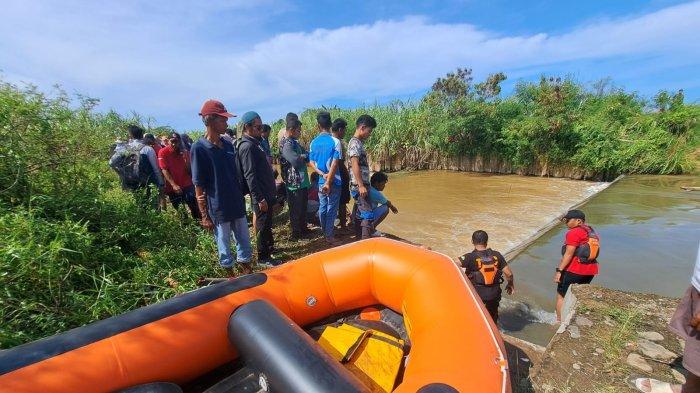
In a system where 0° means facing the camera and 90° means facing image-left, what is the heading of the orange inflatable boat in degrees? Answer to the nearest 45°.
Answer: approximately 225°

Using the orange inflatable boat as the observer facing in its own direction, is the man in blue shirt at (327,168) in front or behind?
in front

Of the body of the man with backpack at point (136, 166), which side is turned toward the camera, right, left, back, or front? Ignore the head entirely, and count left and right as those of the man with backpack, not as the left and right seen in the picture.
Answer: back

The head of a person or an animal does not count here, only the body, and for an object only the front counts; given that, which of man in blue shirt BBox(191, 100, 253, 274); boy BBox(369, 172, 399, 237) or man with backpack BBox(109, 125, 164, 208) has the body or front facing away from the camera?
the man with backpack

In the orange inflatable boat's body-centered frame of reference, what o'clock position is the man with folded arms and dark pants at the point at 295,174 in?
The man with folded arms and dark pants is roughly at 11 o'clock from the orange inflatable boat.

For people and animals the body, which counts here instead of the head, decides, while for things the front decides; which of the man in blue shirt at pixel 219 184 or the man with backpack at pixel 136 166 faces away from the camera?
the man with backpack

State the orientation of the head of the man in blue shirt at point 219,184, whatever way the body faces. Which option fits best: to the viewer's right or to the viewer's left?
to the viewer's right

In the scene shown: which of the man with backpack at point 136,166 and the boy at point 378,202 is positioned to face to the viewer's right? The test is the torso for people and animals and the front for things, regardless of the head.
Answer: the boy

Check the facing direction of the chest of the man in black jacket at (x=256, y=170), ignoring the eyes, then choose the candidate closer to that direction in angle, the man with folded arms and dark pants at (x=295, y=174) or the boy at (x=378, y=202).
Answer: the boy

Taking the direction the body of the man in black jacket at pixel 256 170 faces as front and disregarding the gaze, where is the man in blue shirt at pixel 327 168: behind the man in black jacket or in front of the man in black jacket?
in front

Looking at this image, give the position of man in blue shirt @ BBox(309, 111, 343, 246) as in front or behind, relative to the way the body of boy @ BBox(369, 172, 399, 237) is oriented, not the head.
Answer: behind

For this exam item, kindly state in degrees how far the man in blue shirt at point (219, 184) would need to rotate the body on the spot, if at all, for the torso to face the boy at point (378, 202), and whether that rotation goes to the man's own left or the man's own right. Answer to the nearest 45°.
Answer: approximately 45° to the man's own left

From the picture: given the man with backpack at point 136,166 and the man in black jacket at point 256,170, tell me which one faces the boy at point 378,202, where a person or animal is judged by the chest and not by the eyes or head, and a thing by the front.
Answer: the man in black jacket

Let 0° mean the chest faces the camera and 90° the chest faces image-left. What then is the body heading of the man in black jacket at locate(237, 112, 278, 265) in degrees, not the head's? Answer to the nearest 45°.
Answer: approximately 270°

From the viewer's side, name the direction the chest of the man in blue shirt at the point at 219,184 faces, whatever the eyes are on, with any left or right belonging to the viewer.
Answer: facing the viewer and to the right of the viewer

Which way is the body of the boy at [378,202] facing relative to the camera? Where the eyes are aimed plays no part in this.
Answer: to the viewer's right

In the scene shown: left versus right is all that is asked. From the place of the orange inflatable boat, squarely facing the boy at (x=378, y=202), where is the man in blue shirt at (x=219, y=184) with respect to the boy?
left
